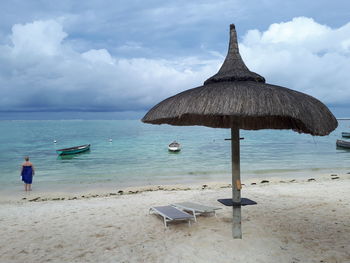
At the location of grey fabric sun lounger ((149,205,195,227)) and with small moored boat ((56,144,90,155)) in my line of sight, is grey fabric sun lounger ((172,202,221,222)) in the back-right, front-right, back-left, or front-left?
front-right
